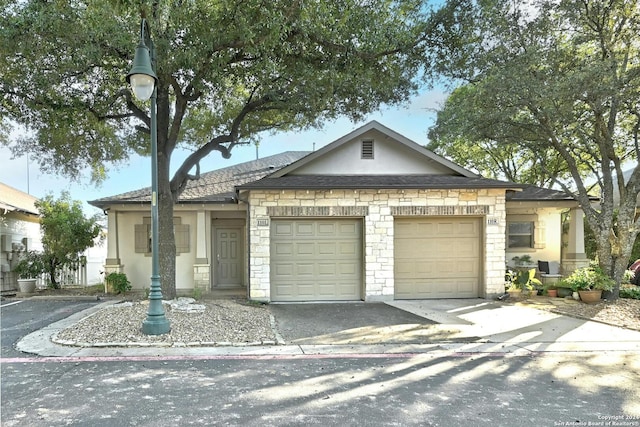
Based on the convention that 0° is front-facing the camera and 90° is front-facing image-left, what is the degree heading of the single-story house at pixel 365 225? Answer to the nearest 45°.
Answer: approximately 0°

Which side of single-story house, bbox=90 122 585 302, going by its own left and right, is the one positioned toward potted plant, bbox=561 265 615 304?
left

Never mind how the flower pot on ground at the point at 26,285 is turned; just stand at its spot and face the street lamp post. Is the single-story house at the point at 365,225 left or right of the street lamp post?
left

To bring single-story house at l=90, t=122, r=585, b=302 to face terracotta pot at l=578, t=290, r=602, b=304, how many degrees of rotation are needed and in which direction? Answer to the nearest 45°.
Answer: approximately 90° to its left

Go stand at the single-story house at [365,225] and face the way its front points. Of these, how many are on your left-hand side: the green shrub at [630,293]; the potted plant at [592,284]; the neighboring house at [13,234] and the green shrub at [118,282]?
2

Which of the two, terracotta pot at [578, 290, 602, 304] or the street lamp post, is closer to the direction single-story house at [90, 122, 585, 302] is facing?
the street lamp post

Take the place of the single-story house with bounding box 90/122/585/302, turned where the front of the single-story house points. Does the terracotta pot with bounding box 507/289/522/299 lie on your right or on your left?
on your left

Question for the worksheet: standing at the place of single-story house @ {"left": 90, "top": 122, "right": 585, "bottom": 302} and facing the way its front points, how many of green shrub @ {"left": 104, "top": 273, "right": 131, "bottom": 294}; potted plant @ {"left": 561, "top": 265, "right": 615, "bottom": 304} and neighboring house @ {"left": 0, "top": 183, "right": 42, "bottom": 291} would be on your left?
1

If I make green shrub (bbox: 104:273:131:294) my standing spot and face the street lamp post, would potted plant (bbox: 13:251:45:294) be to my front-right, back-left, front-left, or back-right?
back-right

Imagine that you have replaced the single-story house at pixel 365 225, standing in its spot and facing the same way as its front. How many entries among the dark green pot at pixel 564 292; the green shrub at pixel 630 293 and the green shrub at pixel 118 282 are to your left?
2

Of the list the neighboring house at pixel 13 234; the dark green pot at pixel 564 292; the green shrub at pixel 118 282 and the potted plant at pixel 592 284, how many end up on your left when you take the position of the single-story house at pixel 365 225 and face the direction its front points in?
2

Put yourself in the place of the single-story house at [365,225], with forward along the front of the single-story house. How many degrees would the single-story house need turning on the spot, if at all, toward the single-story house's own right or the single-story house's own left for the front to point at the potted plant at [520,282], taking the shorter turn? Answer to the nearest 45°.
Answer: approximately 90° to the single-story house's own left
